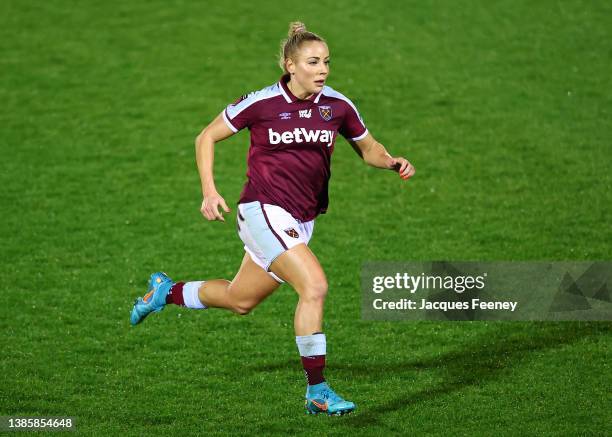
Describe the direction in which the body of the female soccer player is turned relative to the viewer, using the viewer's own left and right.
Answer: facing the viewer and to the right of the viewer

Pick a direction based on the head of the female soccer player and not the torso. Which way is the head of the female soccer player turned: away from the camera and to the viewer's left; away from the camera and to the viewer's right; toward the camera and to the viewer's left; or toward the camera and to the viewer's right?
toward the camera and to the viewer's right
